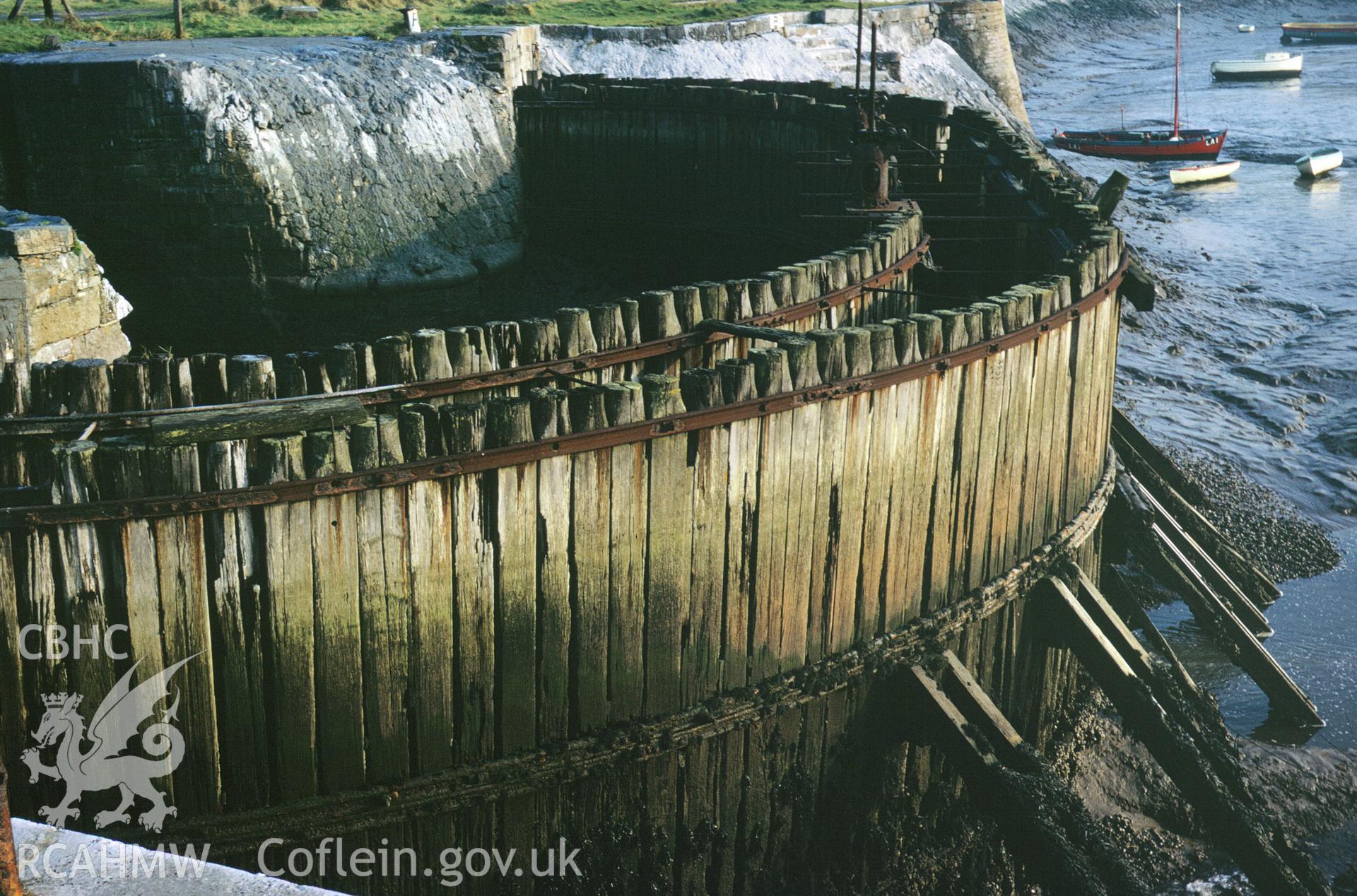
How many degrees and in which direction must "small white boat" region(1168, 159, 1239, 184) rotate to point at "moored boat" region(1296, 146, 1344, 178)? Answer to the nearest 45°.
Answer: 0° — it already faces it

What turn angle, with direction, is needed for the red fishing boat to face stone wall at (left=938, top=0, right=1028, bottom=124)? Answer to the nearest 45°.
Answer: approximately 135° to its left

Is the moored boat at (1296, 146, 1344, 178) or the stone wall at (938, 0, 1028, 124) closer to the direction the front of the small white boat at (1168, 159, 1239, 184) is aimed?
the moored boat

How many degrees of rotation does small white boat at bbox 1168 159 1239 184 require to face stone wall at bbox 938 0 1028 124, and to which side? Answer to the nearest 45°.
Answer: approximately 135° to its left

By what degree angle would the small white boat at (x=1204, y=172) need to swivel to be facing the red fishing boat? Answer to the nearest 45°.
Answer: approximately 135° to its left

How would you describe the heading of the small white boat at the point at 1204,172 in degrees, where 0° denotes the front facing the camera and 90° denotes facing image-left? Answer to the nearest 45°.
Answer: approximately 270°

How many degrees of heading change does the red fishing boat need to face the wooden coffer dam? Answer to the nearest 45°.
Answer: approximately 90° to its right

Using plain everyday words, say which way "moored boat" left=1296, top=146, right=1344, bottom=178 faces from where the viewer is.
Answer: facing away from the viewer and to the right of the viewer

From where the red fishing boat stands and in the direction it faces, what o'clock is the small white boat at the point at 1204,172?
The small white boat is roughly at 2 o'clock from the red fishing boat.

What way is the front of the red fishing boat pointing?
to the viewer's right

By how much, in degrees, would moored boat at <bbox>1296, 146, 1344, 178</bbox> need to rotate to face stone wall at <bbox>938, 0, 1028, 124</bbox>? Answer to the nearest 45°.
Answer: approximately 90° to its left

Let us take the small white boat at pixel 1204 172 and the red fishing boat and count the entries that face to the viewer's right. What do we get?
2

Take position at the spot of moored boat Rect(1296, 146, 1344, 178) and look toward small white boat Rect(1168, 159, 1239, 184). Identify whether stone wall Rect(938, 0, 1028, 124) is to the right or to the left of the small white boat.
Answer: right
